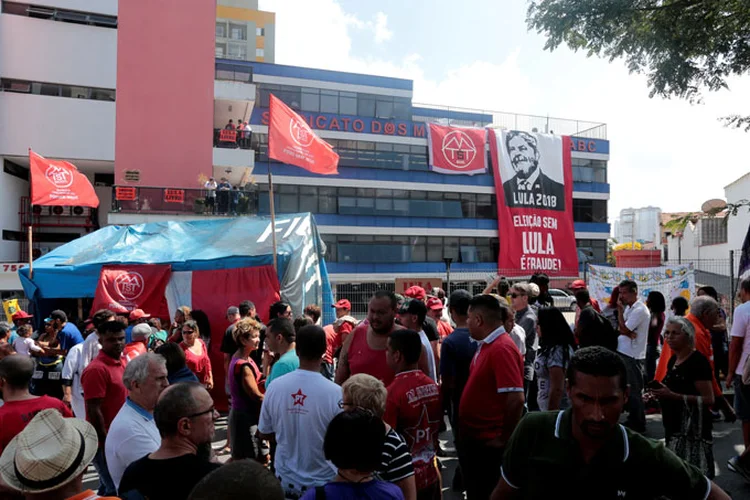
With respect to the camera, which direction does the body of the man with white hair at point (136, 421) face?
to the viewer's right

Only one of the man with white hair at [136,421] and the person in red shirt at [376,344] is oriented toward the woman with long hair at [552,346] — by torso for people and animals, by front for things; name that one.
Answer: the man with white hair

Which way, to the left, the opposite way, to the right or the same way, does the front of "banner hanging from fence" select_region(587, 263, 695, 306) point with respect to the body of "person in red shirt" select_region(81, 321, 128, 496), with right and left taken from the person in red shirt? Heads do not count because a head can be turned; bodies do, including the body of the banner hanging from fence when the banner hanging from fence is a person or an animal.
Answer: to the right

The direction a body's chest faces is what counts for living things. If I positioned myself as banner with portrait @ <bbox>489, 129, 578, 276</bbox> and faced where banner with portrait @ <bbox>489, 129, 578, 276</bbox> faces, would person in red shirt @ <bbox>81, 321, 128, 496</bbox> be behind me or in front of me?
in front

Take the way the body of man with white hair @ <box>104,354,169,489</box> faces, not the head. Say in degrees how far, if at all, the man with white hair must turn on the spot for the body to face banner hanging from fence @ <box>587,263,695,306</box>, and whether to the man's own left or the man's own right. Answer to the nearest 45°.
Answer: approximately 45° to the man's own left

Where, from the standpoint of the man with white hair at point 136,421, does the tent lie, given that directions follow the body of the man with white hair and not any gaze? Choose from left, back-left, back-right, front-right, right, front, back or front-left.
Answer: left

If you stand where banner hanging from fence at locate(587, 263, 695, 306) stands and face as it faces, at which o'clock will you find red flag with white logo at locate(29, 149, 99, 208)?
The red flag with white logo is roughly at 2 o'clock from the banner hanging from fence.

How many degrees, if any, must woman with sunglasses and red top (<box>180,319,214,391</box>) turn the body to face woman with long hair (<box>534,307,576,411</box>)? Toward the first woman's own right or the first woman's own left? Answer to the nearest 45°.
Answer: approximately 45° to the first woman's own left

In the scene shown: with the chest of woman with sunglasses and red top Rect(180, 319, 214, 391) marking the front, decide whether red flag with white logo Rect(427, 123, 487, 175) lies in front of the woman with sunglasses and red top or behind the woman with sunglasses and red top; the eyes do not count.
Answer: behind

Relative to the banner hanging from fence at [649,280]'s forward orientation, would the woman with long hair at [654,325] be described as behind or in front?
in front

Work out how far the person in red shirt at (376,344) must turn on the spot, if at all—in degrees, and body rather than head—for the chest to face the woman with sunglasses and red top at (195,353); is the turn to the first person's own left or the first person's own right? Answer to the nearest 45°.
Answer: approximately 135° to the first person's own right

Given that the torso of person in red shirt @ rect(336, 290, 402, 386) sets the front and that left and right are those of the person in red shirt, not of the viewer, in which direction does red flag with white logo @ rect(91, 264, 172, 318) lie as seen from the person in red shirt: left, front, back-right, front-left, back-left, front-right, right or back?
back-right

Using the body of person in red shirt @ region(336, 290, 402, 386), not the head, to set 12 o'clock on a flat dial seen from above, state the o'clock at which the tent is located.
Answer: The tent is roughly at 5 o'clock from the person in red shirt.

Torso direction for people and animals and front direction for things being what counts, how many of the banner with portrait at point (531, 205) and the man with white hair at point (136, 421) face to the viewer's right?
1

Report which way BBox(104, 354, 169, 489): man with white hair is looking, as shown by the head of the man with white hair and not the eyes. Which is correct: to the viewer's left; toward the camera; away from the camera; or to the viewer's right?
to the viewer's right
